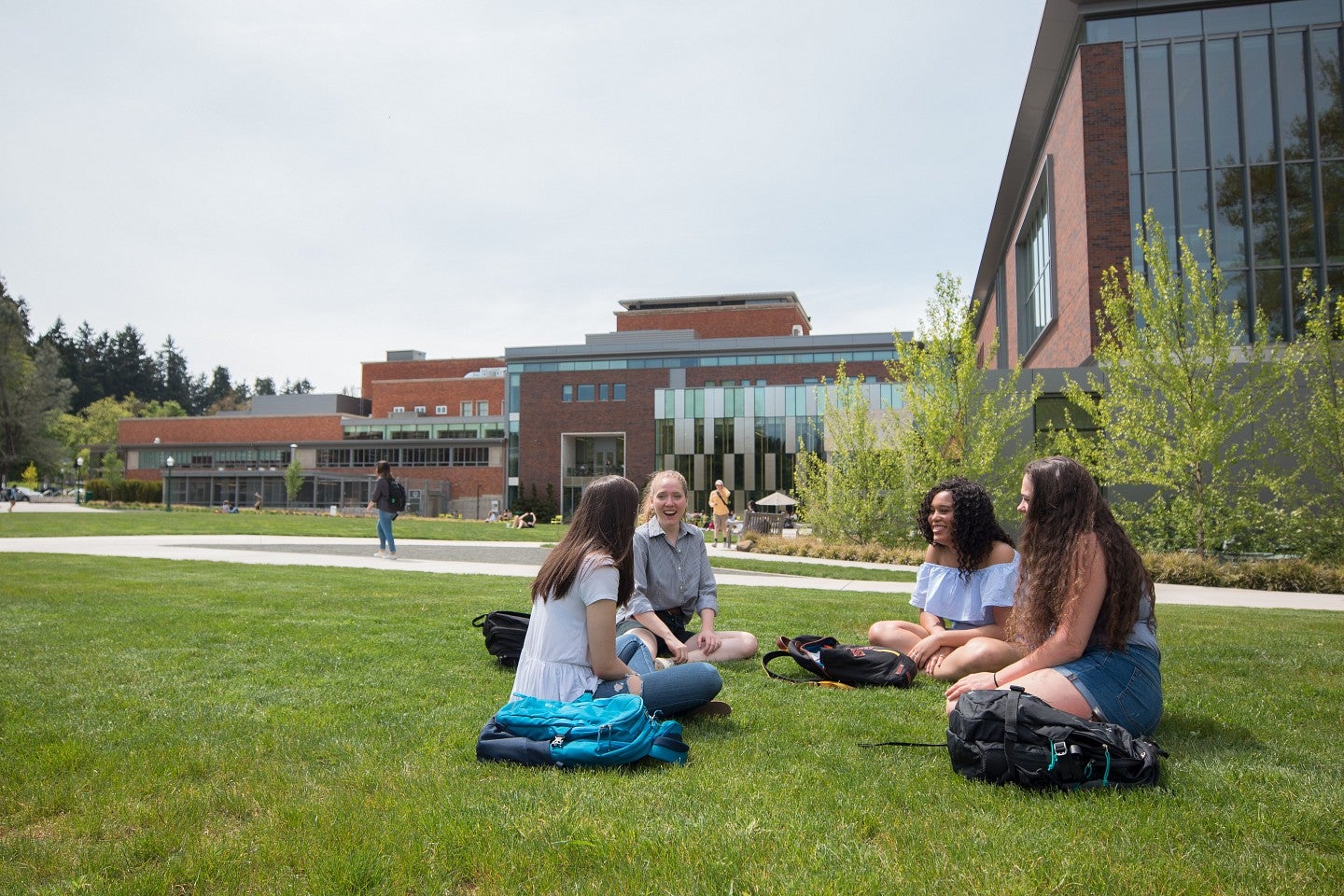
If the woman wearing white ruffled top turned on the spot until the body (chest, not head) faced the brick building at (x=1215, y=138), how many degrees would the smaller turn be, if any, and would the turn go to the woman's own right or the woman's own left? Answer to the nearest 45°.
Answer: approximately 135° to the woman's own right

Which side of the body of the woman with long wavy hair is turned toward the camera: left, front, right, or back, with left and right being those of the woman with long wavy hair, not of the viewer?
left

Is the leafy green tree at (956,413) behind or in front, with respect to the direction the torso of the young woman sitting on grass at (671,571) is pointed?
behind

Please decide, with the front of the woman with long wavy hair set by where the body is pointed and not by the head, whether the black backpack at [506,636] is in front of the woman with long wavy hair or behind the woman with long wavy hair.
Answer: in front

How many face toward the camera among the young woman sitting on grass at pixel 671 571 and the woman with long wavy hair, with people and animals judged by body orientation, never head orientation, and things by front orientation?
1

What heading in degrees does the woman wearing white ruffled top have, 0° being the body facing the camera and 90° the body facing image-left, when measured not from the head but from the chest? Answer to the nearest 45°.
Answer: approximately 45°

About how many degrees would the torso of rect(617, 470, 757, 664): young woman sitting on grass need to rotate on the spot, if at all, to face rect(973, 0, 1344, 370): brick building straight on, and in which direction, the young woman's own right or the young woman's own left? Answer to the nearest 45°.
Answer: approximately 135° to the young woman's own left

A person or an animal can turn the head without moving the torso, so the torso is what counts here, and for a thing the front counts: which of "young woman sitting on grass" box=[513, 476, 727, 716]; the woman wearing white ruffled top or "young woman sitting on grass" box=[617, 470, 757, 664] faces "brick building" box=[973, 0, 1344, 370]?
"young woman sitting on grass" box=[513, 476, 727, 716]

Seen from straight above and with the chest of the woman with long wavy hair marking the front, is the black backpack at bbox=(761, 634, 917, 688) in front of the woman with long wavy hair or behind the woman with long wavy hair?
in front

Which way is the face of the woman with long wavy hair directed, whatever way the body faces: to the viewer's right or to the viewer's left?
to the viewer's left

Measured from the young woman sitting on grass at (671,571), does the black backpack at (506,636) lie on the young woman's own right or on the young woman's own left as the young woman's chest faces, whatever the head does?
on the young woman's own right

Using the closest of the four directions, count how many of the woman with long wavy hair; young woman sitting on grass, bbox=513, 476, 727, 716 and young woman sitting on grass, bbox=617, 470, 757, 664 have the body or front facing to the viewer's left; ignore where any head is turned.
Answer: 1

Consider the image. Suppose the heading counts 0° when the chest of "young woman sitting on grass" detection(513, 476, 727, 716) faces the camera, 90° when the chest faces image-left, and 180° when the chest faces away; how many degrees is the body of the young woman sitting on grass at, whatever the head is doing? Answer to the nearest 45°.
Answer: approximately 225°
